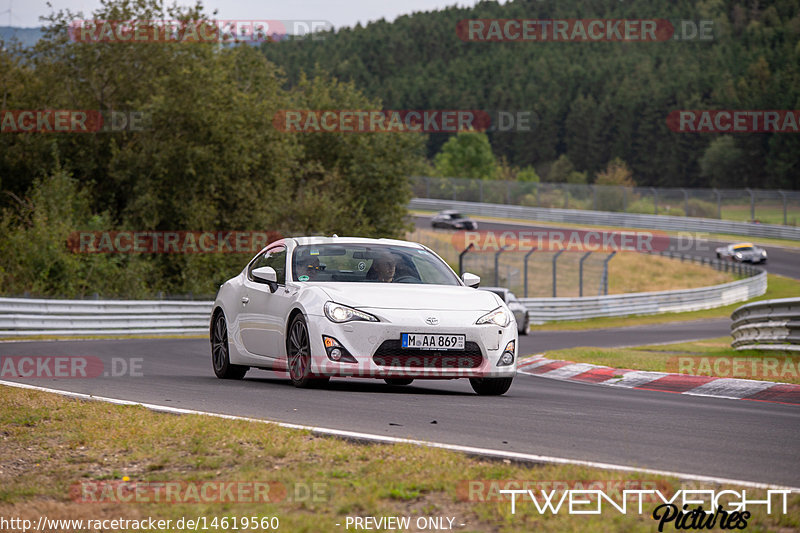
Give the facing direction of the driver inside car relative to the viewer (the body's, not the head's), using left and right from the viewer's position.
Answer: facing the viewer and to the right of the viewer

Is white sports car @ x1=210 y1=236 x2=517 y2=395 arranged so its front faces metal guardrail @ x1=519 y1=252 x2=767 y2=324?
no

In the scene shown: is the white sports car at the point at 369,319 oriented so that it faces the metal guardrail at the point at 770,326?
no

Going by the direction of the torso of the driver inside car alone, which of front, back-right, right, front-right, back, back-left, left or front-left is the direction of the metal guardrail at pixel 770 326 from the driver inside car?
left

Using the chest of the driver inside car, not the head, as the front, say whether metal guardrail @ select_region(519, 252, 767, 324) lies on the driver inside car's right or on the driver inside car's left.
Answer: on the driver inside car's left

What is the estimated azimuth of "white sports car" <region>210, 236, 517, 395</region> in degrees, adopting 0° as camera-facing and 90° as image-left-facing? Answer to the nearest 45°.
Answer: approximately 315°

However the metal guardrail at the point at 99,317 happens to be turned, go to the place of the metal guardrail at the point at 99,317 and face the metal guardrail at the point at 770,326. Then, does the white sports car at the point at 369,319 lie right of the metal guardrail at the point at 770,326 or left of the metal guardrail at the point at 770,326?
right

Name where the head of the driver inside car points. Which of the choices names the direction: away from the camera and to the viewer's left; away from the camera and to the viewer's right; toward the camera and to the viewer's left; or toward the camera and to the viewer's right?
toward the camera and to the viewer's right

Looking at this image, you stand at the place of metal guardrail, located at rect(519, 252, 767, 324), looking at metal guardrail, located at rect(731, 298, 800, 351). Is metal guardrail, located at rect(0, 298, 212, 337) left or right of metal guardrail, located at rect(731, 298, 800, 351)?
right
